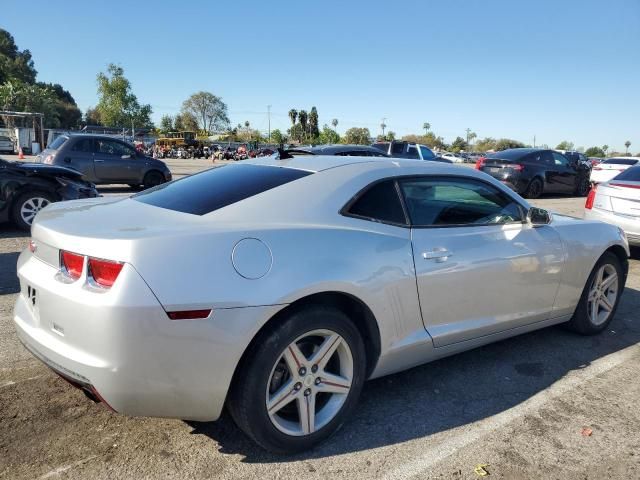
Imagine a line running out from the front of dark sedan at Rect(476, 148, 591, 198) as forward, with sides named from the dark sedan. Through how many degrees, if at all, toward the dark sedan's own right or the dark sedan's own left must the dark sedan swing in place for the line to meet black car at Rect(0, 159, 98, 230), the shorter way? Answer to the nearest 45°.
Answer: approximately 180°

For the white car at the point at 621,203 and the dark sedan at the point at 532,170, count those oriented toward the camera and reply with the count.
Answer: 0

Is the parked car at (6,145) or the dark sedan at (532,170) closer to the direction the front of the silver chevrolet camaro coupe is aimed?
the dark sedan

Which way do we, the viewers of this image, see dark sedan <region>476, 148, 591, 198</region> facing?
facing away from the viewer and to the right of the viewer

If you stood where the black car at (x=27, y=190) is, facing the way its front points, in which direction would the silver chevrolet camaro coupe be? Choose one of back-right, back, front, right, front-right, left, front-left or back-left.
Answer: front-right

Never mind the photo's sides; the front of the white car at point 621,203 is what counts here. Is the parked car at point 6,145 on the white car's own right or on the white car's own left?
on the white car's own left

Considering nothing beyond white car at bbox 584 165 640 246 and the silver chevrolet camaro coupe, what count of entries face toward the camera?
0

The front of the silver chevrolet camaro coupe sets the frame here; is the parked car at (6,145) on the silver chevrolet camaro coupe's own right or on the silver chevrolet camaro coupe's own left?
on the silver chevrolet camaro coupe's own left

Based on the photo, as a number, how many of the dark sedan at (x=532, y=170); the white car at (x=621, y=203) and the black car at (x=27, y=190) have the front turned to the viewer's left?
0

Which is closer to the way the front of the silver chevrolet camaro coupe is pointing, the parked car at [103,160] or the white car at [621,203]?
the white car

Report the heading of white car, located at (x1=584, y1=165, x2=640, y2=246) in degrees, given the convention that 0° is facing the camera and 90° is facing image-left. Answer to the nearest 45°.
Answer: approximately 225°

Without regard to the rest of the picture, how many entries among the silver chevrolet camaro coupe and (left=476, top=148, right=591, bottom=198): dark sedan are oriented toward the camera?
0

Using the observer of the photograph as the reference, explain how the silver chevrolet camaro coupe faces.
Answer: facing away from the viewer and to the right of the viewer

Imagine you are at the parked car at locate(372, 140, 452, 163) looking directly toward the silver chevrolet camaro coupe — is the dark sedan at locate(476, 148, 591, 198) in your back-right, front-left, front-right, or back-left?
front-left

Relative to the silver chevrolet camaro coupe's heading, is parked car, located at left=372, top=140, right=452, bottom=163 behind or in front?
in front

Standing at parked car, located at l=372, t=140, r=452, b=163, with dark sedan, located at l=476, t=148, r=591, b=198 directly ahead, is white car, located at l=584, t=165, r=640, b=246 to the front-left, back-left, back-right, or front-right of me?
front-right

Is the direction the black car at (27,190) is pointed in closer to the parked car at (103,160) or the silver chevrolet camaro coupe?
the silver chevrolet camaro coupe
